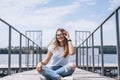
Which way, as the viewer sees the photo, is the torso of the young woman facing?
toward the camera
